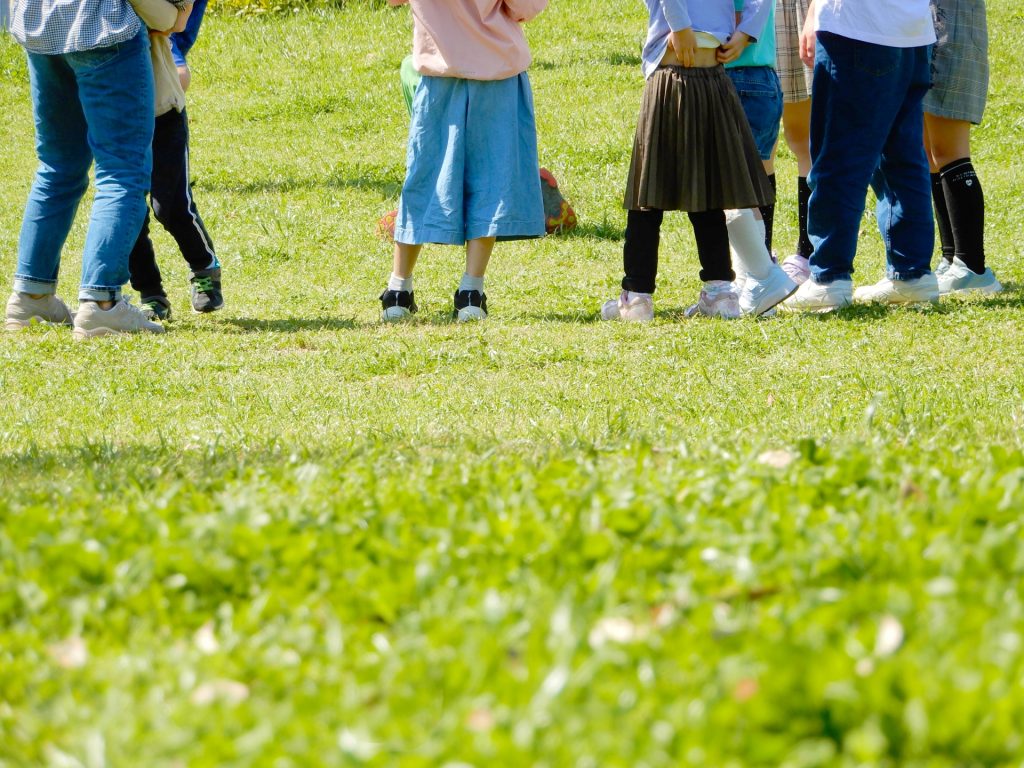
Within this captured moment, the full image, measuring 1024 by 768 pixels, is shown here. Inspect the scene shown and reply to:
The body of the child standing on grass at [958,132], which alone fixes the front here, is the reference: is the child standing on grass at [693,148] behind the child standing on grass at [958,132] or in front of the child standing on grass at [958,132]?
behind

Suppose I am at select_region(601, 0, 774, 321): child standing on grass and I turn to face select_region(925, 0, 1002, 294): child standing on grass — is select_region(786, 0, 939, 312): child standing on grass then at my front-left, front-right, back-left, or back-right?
front-right

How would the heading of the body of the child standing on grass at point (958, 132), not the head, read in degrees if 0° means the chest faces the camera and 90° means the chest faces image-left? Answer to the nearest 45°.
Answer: approximately 270°
